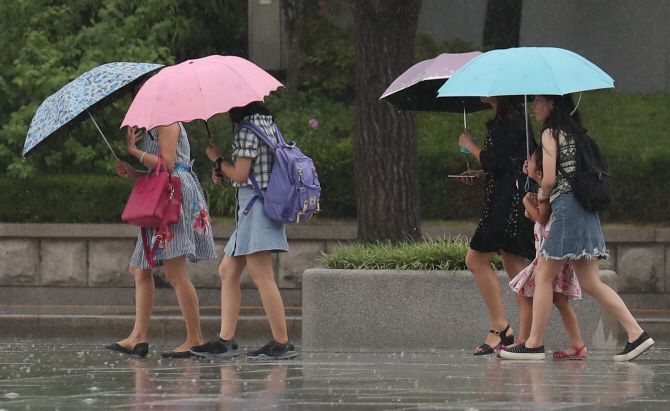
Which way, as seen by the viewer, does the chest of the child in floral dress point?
to the viewer's left

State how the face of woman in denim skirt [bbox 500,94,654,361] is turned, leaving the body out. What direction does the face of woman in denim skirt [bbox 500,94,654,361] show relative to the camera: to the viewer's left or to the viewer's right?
to the viewer's left

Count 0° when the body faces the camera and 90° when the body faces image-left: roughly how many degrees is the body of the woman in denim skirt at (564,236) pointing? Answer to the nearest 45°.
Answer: approximately 90°

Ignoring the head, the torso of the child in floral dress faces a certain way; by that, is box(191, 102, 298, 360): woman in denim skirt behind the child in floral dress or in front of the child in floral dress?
in front

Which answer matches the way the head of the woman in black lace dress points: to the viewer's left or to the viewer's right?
to the viewer's left

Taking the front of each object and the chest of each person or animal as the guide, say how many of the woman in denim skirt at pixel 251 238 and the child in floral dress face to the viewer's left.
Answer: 2

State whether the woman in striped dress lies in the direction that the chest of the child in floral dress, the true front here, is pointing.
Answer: yes

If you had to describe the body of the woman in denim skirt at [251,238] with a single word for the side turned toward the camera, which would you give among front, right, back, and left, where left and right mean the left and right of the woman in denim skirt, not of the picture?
left

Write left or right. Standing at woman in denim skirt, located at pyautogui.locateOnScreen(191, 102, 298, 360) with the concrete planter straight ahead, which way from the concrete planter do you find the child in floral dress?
right

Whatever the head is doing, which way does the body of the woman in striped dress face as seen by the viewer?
to the viewer's left

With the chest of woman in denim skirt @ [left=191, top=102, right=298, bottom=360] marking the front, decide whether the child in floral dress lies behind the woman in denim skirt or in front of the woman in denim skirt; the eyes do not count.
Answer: behind
